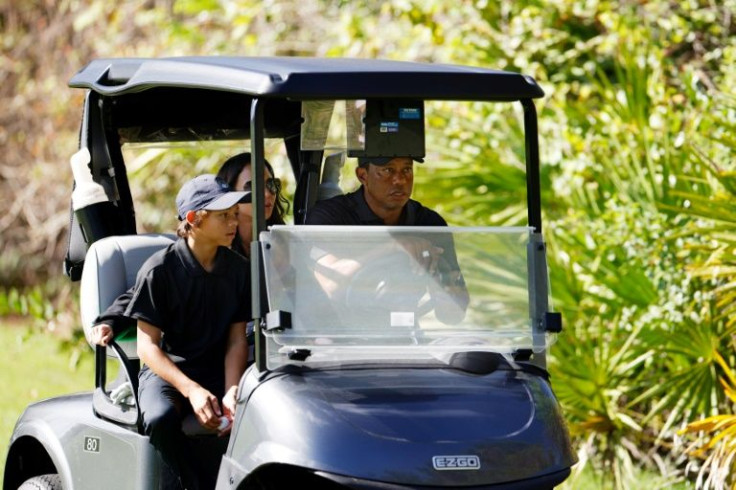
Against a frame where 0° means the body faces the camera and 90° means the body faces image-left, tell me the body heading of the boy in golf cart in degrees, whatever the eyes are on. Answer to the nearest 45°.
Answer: approximately 315°

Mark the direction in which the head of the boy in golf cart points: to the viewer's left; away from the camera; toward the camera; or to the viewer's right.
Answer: to the viewer's right

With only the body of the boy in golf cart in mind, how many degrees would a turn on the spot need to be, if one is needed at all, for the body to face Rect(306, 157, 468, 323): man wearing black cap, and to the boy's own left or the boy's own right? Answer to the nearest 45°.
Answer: approximately 45° to the boy's own left

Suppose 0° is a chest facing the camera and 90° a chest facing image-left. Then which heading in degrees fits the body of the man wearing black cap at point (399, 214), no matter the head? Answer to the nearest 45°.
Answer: approximately 315°

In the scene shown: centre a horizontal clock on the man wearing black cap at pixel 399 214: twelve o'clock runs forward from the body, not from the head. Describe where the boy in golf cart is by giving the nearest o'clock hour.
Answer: The boy in golf cart is roughly at 4 o'clock from the man wearing black cap.
